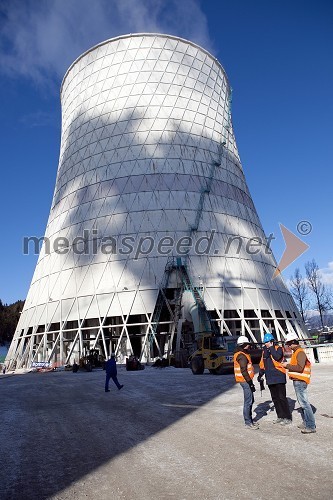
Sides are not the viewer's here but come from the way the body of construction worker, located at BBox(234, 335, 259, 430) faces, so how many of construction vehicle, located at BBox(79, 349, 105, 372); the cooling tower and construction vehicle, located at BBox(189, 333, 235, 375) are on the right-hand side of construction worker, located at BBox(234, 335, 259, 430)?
0

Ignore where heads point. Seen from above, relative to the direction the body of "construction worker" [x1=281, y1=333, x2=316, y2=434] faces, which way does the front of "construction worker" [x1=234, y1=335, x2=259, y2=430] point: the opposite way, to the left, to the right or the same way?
the opposite way

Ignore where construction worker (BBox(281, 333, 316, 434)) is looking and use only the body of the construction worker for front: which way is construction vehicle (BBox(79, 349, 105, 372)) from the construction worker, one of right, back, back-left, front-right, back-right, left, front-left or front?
front-right

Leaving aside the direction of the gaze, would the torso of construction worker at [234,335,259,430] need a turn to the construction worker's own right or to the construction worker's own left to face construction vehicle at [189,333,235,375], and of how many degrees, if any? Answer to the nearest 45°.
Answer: approximately 90° to the construction worker's own left

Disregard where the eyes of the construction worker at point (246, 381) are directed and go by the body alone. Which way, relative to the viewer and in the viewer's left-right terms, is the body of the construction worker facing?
facing to the right of the viewer

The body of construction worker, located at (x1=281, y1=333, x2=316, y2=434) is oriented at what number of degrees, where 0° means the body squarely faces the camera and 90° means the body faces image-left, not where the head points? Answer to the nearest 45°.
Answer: approximately 90°

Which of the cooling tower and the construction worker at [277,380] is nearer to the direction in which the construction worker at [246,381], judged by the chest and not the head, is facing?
the construction worker

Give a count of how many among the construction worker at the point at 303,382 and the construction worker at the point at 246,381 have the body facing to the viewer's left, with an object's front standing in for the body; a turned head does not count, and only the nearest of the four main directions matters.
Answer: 1

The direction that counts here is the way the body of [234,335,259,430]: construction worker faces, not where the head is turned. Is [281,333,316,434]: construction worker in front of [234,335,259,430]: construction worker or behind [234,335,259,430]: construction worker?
in front
